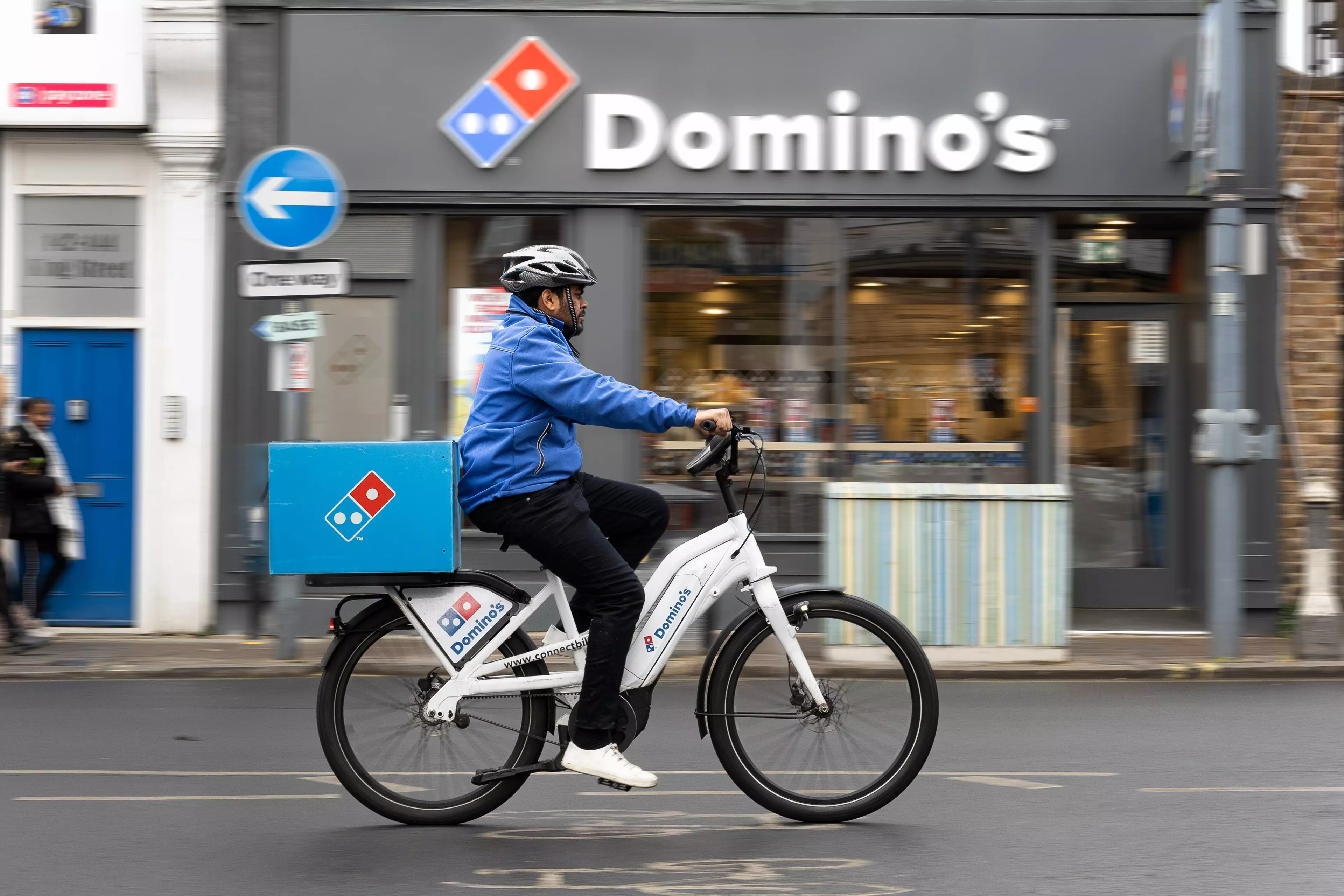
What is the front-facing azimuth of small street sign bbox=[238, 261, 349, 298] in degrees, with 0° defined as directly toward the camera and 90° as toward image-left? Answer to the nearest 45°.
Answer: approximately 0°

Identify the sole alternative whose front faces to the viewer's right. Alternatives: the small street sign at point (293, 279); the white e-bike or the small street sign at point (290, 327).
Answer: the white e-bike

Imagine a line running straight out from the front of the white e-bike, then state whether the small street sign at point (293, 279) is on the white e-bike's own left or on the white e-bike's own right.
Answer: on the white e-bike's own left

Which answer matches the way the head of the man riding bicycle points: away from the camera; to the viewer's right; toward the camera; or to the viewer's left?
to the viewer's right

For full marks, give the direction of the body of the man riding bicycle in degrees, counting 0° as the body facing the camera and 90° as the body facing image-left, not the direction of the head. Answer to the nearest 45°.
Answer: approximately 270°

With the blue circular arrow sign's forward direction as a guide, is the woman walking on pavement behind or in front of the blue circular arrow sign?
behind

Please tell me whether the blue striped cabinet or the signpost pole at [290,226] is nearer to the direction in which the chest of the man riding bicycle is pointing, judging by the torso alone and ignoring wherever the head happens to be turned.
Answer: the blue striped cabinet

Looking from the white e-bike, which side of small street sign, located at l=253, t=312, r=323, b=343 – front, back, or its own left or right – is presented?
front

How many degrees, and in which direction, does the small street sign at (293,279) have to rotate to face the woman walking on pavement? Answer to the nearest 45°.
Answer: approximately 135° to its right

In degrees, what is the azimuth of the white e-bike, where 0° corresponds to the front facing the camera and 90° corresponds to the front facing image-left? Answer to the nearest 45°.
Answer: approximately 270°

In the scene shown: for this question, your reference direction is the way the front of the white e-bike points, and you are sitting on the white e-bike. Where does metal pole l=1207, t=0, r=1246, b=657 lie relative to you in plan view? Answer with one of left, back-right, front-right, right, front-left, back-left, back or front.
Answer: front-left

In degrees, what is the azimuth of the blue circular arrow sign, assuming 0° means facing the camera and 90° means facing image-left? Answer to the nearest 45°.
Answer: approximately 0°

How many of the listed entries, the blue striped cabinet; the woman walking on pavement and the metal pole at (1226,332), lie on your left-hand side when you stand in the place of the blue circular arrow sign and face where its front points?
2
